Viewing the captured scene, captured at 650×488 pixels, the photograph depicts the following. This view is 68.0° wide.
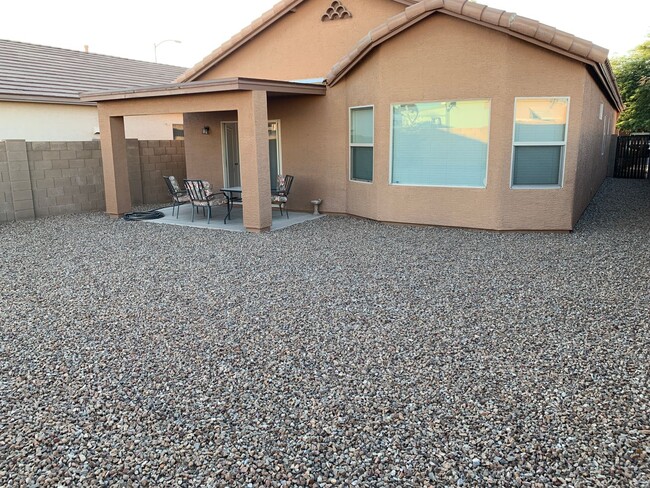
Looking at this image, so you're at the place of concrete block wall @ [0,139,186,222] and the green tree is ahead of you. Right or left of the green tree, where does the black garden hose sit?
right

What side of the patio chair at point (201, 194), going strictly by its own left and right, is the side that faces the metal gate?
front

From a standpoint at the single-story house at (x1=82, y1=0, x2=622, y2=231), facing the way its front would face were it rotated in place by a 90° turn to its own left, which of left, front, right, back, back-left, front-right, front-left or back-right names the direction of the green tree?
back-right

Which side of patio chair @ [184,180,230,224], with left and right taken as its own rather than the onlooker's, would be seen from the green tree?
front

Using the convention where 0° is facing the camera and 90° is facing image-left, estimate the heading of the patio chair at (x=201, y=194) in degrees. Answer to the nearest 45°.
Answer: approximately 225°

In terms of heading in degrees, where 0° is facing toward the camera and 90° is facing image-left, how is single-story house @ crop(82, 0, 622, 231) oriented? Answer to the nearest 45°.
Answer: approximately 180°

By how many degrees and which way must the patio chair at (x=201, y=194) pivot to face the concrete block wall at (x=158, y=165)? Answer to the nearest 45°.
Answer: approximately 45° to its left

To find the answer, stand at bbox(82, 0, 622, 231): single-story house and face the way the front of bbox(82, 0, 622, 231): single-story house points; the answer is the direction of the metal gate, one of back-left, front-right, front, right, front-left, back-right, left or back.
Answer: front-right

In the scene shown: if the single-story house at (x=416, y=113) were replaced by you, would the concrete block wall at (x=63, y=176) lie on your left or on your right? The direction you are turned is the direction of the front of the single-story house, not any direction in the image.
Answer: on your left
